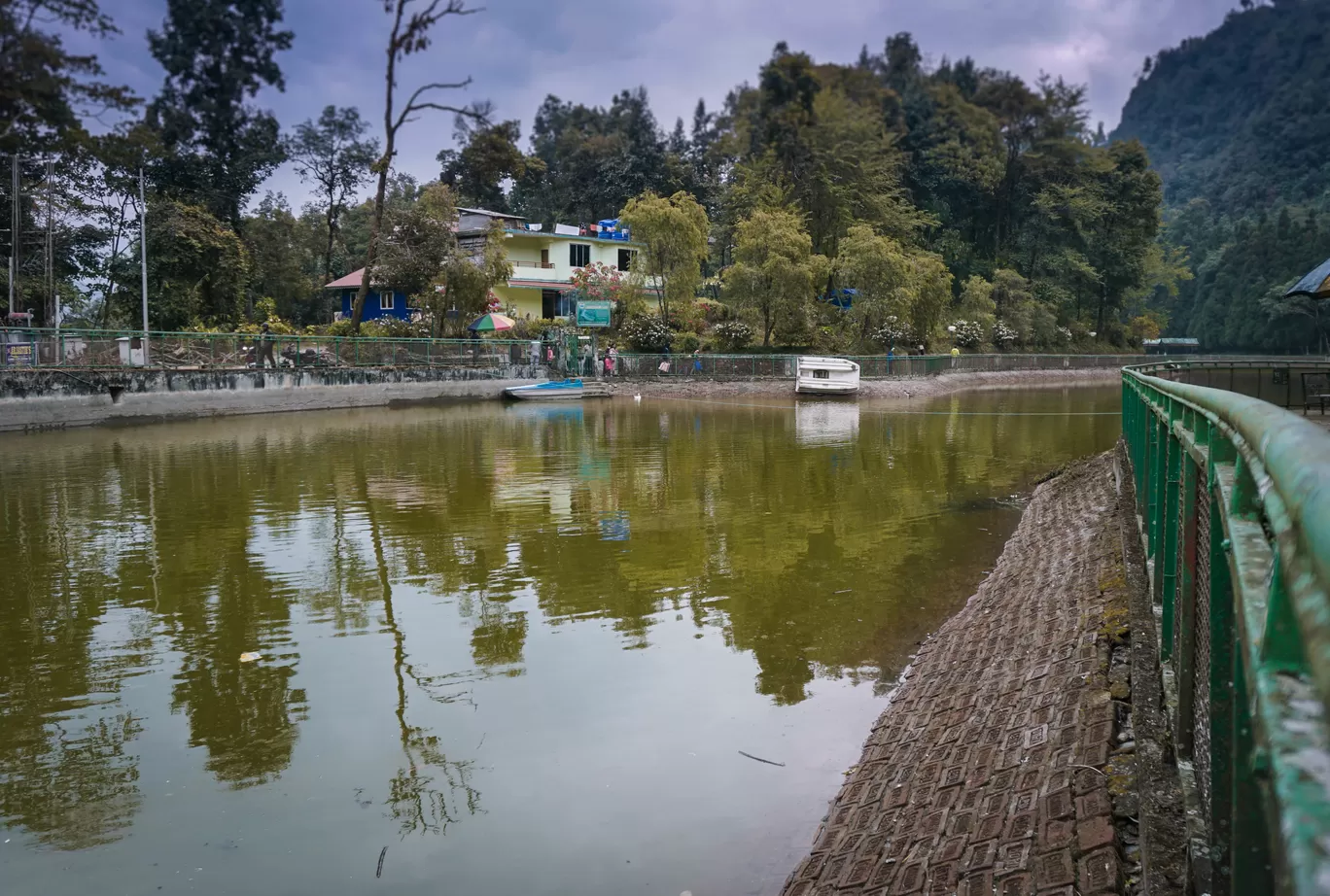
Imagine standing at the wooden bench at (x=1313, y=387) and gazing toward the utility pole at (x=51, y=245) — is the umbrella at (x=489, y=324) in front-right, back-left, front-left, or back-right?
front-right

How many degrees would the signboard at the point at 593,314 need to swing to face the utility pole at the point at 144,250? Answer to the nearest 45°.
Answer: approximately 45° to its right

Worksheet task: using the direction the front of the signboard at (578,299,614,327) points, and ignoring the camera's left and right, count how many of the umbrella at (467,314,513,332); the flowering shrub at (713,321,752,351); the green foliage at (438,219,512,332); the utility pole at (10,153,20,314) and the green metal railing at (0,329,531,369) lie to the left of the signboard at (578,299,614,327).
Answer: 1

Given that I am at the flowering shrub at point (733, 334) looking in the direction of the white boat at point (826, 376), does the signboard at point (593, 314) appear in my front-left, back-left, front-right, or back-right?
back-right

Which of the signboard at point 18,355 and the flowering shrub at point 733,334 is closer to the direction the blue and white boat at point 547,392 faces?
the signboard

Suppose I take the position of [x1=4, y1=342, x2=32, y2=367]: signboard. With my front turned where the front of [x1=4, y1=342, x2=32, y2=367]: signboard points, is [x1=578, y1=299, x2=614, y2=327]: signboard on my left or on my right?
on my left

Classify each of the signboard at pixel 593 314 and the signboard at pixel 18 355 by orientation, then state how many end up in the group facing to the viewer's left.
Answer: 0

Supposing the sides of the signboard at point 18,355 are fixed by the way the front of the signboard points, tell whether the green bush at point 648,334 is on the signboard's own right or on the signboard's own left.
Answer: on the signboard's own left

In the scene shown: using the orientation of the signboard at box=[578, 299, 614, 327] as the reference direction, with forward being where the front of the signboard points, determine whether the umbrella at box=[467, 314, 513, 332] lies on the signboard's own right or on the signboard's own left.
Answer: on the signboard's own right

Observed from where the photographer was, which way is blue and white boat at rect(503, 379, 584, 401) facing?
facing to the left of the viewer

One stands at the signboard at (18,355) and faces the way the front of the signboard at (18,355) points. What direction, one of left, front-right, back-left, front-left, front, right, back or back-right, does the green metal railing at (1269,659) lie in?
front

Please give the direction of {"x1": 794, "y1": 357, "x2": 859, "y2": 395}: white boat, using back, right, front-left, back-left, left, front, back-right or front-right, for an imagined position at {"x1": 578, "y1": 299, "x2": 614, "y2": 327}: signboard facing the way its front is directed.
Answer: front-left

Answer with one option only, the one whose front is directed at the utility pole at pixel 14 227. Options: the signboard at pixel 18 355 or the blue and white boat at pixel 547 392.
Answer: the blue and white boat

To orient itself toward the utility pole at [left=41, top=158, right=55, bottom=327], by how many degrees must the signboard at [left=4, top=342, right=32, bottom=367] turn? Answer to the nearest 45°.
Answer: approximately 180°

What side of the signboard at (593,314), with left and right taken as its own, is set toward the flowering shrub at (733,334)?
left

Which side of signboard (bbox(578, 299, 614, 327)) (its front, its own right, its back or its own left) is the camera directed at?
front

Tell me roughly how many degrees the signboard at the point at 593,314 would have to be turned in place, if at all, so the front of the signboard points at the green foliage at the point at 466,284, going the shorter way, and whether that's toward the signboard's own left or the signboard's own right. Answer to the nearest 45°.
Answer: approximately 45° to the signboard's own right

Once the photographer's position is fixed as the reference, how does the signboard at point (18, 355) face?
facing the viewer
